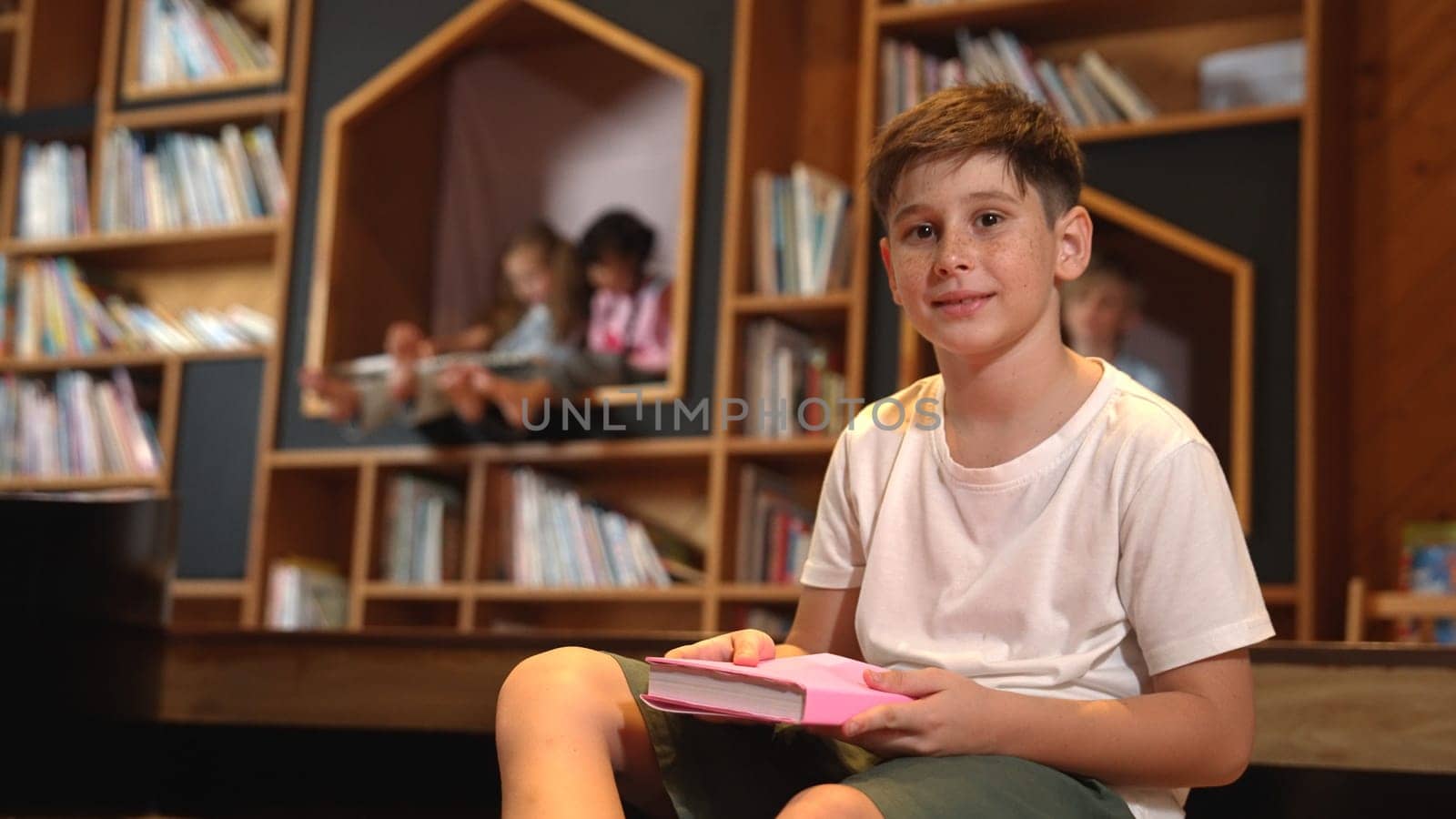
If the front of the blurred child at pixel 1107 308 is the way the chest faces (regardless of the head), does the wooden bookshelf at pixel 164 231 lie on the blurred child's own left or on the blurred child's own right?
on the blurred child's own right

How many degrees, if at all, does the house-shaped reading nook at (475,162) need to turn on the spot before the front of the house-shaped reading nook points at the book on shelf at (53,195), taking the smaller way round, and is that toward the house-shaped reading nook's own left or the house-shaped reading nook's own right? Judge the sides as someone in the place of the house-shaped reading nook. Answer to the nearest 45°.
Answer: approximately 90° to the house-shaped reading nook's own right

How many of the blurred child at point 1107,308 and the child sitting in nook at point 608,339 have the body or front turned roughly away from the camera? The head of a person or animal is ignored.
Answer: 0

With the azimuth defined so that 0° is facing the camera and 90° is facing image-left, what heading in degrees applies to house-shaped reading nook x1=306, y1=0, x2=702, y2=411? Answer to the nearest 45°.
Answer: approximately 0°

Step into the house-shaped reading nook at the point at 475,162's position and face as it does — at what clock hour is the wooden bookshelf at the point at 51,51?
The wooden bookshelf is roughly at 4 o'clock from the house-shaped reading nook.

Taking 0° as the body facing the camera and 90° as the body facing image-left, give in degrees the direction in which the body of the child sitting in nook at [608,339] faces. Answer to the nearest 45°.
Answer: approximately 45°

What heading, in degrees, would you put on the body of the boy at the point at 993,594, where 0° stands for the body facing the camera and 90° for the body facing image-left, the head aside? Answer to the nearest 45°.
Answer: approximately 45°

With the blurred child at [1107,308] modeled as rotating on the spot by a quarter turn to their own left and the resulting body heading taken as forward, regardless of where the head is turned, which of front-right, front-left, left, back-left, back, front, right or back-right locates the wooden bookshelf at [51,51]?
back-right

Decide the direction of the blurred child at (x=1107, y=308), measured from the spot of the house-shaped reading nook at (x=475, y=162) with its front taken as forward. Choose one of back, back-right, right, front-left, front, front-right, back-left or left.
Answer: front-left
